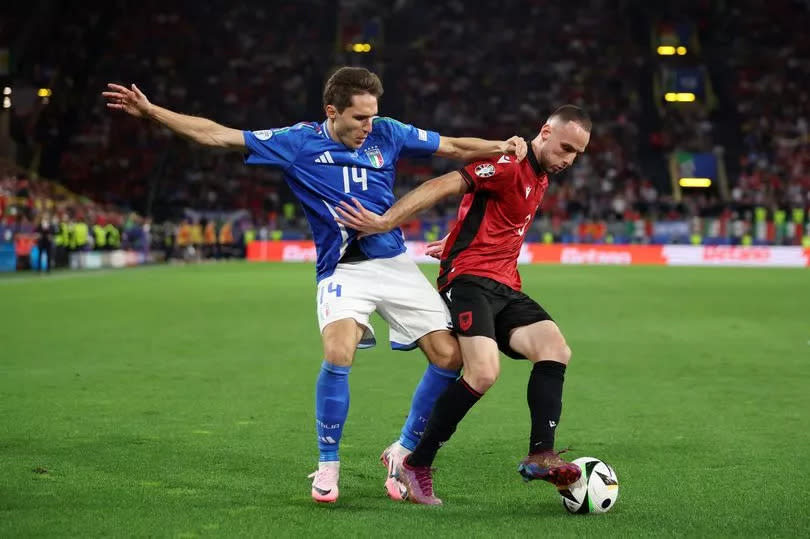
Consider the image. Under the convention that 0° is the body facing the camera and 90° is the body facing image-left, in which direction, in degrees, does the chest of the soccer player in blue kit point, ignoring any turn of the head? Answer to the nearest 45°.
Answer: approximately 0°

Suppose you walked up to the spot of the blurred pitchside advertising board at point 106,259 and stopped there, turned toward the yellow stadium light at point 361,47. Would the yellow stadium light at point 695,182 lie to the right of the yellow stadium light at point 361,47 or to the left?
right

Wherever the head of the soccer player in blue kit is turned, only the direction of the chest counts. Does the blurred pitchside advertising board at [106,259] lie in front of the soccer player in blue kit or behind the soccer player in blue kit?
behind

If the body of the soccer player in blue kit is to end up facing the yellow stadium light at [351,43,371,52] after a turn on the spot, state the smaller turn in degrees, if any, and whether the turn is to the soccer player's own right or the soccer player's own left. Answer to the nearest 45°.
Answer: approximately 180°

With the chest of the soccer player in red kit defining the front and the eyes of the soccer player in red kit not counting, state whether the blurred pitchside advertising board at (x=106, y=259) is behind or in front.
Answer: behind

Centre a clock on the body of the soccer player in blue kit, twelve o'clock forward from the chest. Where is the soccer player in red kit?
The soccer player in red kit is roughly at 9 o'clock from the soccer player in blue kit.
